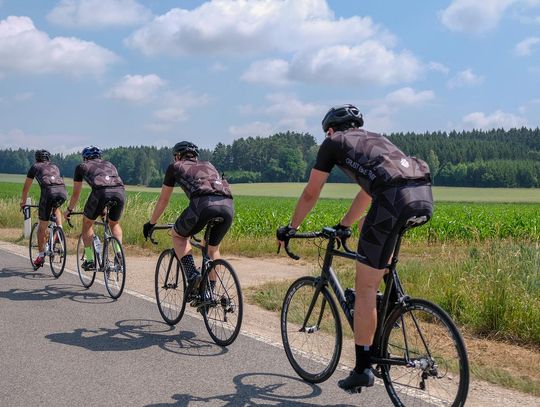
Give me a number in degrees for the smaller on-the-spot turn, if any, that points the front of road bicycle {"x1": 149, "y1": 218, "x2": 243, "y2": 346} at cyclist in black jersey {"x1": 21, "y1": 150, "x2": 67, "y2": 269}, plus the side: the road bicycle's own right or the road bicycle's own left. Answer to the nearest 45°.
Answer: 0° — it already faces them

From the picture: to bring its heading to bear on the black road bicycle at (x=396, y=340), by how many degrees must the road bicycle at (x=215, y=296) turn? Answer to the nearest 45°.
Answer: approximately 180°

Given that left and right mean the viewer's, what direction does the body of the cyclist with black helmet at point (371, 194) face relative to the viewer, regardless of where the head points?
facing away from the viewer and to the left of the viewer

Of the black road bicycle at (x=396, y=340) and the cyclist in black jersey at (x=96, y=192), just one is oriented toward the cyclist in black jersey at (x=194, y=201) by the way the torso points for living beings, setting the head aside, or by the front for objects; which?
the black road bicycle

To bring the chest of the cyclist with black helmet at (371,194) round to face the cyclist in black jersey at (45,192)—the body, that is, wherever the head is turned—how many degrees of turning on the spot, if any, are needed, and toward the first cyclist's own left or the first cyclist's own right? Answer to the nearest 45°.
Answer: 0° — they already face them

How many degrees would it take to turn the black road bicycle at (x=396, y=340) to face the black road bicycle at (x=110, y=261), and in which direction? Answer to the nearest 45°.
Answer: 0° — it already faces it

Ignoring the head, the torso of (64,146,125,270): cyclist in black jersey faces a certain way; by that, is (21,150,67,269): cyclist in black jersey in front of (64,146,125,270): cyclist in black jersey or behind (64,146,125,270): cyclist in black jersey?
in front

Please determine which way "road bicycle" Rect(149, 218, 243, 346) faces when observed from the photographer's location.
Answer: facing away from the viewer and to the left of the viewer

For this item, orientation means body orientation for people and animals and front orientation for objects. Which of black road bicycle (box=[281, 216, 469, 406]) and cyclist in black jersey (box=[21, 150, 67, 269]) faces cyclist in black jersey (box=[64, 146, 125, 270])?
the black road bicycle

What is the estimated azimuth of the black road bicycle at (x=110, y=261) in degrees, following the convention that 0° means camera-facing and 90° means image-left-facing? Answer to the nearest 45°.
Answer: approximately 135°

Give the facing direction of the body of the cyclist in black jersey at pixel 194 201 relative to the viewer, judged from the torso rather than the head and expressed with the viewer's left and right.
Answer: facing away from the viewer and to the left of the viewer

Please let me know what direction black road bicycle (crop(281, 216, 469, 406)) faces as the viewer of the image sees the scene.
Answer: facing away from the viewer and to the left of the viewer

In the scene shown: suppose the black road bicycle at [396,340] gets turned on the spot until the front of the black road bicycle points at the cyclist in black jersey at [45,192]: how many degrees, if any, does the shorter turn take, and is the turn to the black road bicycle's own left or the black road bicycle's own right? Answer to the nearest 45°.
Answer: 0° — it already faces them

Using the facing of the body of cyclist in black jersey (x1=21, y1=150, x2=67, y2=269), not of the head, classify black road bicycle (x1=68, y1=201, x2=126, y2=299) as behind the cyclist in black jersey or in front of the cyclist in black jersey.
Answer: behind

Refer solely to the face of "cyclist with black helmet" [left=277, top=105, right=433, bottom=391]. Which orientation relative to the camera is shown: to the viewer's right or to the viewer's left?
to the viewer's left
